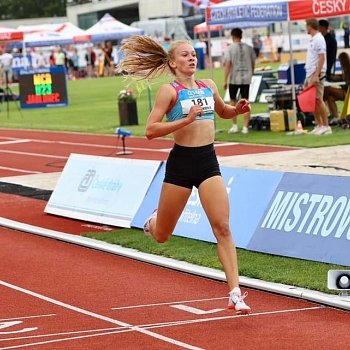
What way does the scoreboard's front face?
toward the camera

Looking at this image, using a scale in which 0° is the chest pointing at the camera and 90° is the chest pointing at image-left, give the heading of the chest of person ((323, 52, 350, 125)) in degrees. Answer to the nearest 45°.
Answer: approximately 90°

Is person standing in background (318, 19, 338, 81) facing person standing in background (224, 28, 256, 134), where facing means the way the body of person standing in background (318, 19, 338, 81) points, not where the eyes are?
yes

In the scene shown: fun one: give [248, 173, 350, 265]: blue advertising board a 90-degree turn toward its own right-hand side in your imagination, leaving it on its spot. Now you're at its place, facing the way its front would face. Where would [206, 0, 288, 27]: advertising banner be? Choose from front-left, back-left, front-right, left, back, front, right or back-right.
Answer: right

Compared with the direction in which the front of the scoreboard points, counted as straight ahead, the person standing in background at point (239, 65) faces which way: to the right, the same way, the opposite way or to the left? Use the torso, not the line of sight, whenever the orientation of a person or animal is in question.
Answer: the opposite way

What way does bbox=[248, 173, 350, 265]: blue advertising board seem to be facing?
toward the camera

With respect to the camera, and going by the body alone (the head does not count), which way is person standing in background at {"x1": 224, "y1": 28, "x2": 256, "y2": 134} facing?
away from the camera

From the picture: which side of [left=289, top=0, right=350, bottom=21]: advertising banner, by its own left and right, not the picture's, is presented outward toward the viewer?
front
